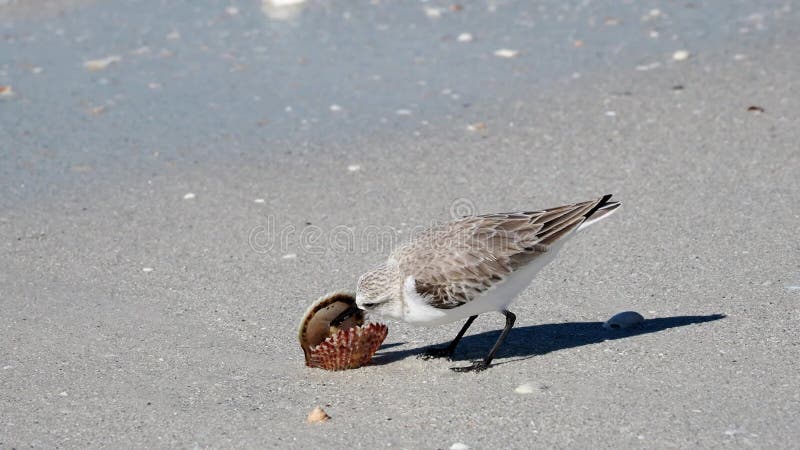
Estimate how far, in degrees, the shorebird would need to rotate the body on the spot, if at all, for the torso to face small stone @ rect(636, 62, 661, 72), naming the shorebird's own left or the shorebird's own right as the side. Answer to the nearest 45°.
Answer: approximately 90° to the shorebird's own right

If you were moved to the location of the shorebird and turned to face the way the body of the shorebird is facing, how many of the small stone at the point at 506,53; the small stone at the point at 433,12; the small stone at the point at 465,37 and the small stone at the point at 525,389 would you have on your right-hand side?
3

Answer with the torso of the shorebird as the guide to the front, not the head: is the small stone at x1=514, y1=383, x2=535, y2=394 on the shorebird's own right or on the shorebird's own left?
on the shorebird's own left

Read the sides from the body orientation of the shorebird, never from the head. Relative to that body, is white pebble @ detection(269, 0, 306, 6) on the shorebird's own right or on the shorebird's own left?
on the shorebird's own right

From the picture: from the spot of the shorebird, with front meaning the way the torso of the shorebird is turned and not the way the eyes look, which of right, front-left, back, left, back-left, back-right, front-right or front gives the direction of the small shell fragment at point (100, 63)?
front-right

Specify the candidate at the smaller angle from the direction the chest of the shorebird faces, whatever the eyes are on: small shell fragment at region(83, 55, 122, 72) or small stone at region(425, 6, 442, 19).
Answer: the small shell fragment

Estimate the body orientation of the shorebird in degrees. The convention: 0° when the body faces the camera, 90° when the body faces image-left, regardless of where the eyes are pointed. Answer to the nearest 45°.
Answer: approximately 90°

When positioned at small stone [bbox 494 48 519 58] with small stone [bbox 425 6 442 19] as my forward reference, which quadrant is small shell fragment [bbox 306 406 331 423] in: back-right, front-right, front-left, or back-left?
back-left

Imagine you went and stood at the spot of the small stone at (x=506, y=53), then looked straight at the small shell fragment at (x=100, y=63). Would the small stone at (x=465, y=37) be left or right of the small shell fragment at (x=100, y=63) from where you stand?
right

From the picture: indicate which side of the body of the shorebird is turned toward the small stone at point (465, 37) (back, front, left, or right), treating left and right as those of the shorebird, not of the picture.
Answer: right

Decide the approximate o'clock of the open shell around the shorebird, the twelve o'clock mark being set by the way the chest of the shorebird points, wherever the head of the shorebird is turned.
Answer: The open shell is roughly at 11 o'clock from the shorebird.

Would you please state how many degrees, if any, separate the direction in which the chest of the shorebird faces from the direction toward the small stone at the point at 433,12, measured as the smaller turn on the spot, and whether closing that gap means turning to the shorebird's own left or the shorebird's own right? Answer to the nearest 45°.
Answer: approximately 90° to the shorebird's own right
